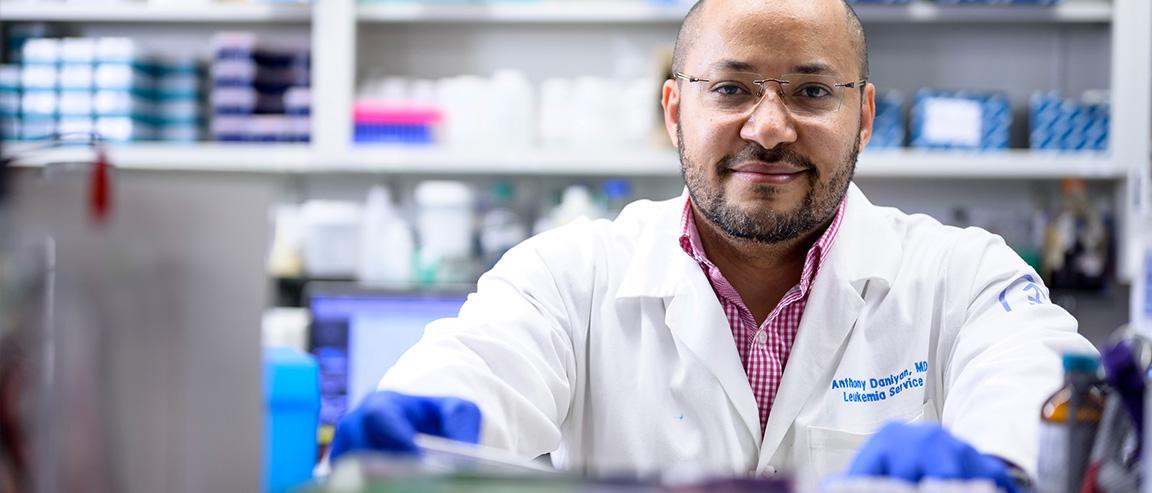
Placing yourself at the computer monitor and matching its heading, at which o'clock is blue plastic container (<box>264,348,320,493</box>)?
The blue plastic container is roughly at 12 o'clock from the computer monitor.

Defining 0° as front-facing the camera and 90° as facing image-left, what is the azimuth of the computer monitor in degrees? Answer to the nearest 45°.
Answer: approximately 0°

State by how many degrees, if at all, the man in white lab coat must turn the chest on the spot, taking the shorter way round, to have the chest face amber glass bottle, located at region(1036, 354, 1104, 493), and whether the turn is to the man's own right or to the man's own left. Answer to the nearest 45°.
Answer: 0° — they already face it

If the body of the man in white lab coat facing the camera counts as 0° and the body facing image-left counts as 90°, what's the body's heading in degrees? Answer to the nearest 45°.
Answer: approximately 0°

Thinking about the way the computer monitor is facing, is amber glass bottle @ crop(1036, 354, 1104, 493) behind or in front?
in front

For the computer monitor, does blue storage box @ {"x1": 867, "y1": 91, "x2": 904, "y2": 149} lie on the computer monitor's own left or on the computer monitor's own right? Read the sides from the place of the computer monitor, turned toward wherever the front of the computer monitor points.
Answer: on the computer monitor's own left

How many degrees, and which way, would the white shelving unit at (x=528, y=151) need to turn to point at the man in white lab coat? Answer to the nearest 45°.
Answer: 0° — it already faces them

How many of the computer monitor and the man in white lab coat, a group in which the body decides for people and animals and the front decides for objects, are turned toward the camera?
2

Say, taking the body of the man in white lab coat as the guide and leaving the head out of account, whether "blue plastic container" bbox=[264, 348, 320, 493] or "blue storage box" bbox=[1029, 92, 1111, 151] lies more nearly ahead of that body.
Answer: the blue plastic container
